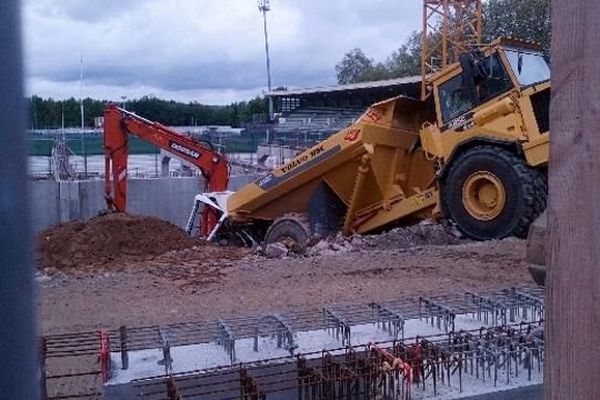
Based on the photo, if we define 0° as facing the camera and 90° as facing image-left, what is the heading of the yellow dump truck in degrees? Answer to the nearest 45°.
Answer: approximately 315°

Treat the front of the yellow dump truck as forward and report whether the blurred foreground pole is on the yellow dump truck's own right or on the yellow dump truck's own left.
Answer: on the yellow dump truck's own right

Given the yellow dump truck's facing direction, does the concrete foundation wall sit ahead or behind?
behind

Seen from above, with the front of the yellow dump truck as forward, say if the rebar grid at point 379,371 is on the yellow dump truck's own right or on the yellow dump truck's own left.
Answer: on the yellow dump truck's own right

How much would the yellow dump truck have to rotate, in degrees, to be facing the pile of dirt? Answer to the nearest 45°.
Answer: approximately 135° to its right

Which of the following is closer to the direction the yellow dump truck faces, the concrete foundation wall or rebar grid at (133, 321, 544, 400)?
the rebar grid

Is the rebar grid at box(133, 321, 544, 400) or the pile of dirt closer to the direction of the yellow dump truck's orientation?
the rebar grid
